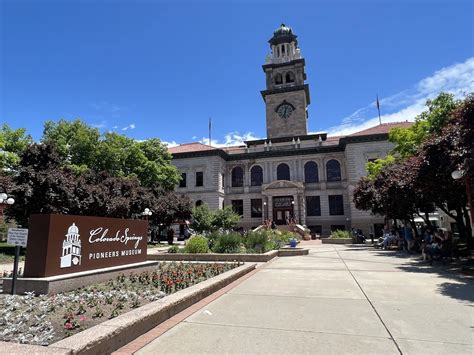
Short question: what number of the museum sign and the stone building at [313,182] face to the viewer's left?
0

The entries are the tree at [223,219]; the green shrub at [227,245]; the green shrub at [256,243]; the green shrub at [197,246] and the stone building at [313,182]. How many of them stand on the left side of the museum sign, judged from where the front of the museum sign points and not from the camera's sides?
5

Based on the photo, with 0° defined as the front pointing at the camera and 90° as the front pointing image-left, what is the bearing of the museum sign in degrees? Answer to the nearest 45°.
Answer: approximately 315°

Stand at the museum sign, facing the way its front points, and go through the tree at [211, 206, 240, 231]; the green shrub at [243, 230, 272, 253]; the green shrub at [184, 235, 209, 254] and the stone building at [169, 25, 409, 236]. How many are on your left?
4

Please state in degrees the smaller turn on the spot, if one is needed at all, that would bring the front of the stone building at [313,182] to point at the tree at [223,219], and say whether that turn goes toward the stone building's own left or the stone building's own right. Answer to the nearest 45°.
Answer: approximately 45° to the stone building's own right

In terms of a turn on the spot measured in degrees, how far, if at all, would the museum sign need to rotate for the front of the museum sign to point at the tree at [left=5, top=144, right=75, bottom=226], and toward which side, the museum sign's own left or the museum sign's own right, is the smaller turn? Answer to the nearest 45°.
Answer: approximately 135° to the museum sign's own left

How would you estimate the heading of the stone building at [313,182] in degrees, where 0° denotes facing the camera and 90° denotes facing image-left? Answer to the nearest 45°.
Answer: approximately 0°

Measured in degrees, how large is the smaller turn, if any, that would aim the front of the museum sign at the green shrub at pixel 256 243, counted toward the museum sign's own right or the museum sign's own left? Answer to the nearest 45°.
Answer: approximately 90° to the museum sign's own left

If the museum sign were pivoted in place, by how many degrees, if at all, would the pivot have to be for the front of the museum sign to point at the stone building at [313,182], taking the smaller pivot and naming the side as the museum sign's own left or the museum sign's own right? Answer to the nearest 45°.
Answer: approximately 90° to the museum sign's own left

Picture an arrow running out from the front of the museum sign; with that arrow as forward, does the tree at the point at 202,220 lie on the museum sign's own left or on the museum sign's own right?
on the museum sign's own left

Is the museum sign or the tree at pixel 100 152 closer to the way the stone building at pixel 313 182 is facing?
the museum sign

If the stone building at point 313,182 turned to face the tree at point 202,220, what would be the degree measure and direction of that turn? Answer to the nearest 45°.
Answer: approximately 45° to its right

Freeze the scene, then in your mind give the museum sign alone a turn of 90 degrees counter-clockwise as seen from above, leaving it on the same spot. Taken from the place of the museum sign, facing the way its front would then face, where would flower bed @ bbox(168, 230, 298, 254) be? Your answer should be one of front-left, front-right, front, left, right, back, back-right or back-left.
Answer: front

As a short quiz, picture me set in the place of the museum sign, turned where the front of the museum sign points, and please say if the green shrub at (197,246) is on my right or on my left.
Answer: on my left

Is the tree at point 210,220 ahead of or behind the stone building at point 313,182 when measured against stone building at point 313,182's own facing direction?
ahead
